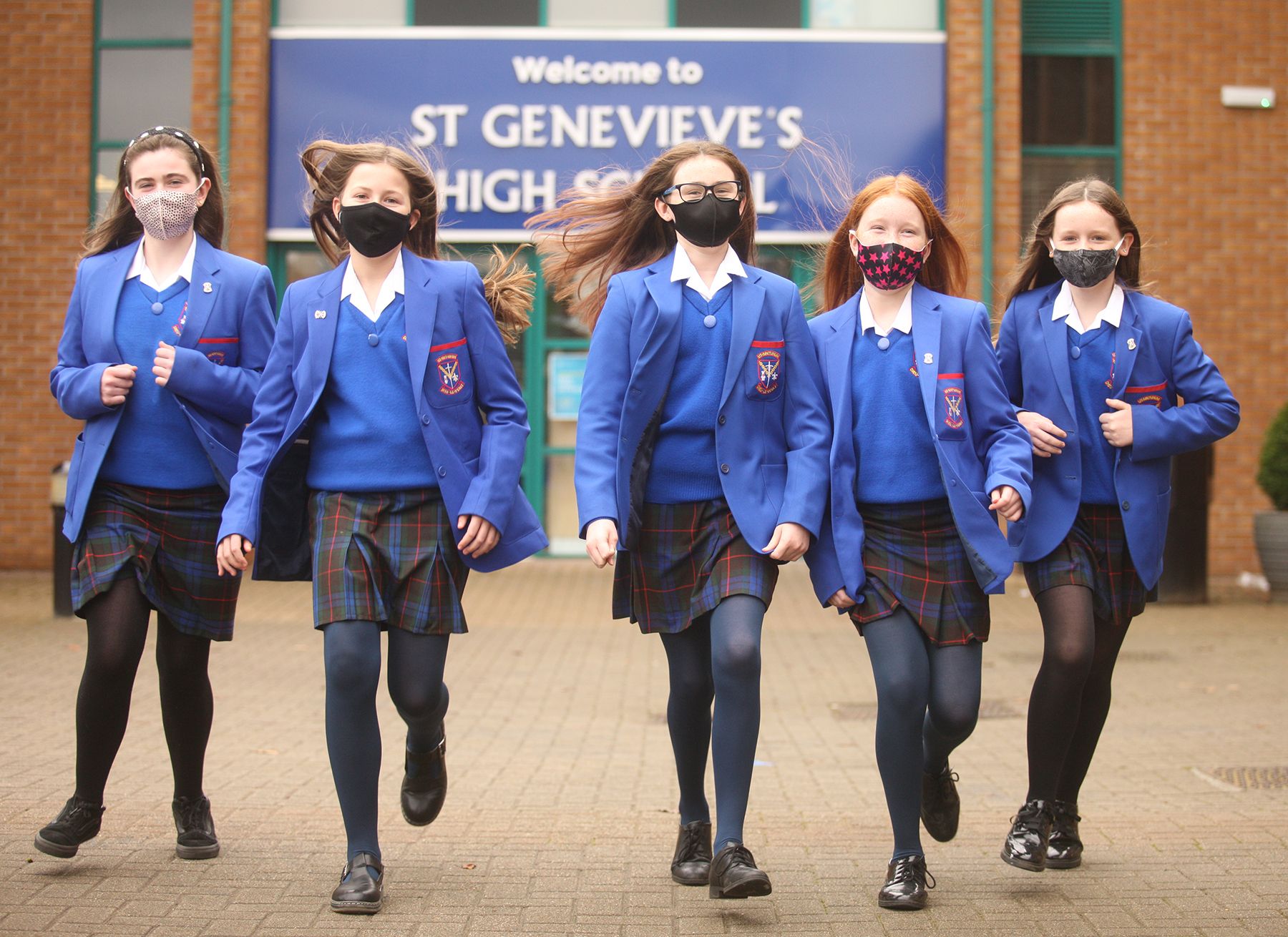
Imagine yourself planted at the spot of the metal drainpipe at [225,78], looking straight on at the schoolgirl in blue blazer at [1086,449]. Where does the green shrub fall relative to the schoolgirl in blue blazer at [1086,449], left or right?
left

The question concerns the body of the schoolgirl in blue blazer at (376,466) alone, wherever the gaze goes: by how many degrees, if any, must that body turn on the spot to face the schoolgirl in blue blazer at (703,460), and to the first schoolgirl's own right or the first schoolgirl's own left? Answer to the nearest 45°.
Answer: approximately 90° to the first schoolgirl's own left

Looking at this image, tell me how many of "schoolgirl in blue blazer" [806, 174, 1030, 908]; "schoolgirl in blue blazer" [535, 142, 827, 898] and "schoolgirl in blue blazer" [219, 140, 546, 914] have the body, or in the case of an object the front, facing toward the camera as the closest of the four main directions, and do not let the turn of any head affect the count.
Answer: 3

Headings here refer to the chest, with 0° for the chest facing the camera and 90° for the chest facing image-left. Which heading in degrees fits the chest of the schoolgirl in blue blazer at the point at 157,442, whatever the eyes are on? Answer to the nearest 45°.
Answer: approximately 0°

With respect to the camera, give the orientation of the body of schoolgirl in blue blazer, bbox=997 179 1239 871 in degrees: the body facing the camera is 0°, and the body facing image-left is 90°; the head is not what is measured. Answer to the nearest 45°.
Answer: approximately 0°

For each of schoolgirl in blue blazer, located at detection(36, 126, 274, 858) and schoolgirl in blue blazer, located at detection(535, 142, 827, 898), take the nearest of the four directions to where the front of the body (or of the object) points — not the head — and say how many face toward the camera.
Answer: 2

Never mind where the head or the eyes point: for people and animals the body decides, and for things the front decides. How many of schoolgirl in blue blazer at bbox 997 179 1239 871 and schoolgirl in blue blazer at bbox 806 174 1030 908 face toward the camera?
2

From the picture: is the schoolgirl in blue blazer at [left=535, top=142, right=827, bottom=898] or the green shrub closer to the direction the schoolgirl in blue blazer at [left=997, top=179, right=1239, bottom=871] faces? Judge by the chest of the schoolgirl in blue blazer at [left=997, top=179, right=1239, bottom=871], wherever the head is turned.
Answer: the schoolgirl in blue blazer
